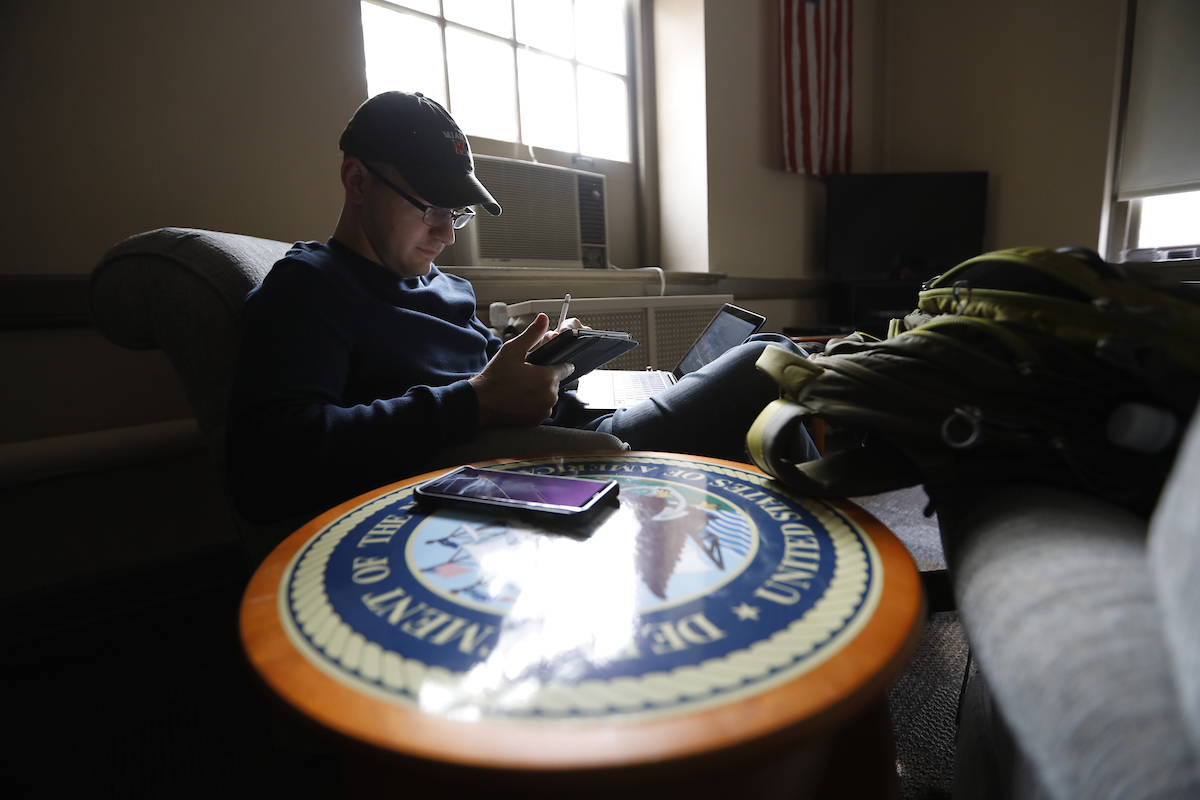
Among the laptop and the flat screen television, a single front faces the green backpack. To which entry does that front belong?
the flat screen television

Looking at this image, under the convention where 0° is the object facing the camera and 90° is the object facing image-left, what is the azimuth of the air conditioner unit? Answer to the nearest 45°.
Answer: approximately 315°

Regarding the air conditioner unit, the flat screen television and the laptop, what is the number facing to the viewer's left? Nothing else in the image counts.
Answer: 1

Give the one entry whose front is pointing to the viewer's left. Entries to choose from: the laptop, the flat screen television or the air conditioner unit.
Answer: the laptop

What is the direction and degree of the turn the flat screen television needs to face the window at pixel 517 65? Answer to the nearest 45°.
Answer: approximately 45° to its right

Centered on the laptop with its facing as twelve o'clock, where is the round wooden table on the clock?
The round wooden table is roughly at 9 o'clock from the laptop.

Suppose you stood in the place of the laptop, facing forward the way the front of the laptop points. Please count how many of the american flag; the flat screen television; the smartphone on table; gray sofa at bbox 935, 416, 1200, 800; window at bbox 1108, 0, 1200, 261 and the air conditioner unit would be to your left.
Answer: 2

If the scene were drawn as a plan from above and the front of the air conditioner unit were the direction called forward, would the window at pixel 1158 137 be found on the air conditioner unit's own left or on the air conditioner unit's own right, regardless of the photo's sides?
on the air conditioner unit's own left

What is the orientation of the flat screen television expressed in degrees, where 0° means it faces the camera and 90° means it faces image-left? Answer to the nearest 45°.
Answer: approximately 0°

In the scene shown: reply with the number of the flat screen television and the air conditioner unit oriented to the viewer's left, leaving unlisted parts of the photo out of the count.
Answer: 0

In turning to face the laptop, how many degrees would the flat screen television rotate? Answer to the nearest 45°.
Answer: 0° — it already faces it

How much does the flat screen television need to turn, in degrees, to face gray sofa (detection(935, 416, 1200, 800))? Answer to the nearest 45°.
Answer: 0° — it already faces it

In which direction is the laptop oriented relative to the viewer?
to the viewer's left

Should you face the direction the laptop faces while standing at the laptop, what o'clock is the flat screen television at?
The flat screen television is roughly at 4 o'clock from the laptop.
